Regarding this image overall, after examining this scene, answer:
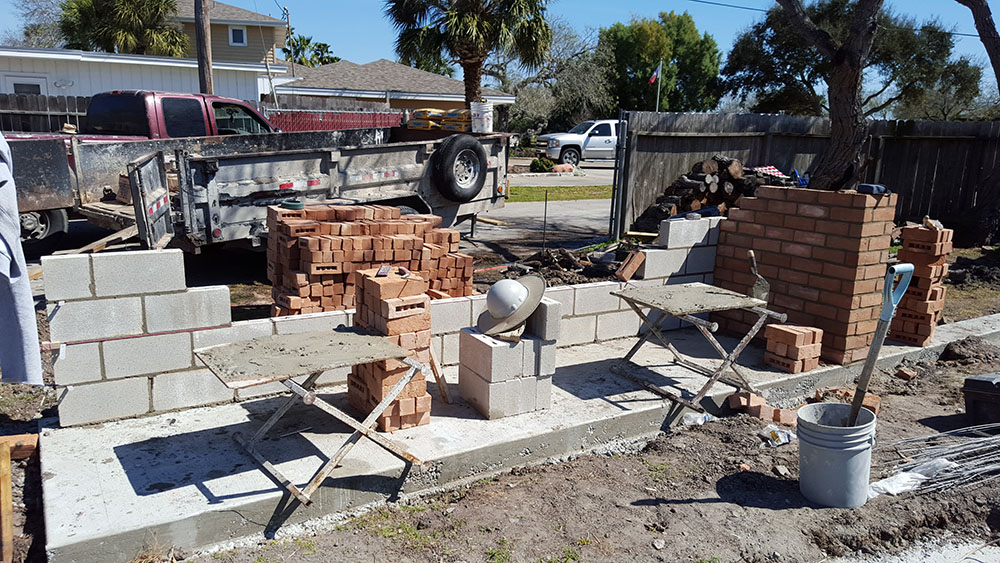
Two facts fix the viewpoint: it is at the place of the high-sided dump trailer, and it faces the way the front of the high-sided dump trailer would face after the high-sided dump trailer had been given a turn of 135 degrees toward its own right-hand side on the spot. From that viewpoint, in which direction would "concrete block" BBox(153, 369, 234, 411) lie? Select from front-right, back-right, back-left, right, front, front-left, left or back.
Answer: front

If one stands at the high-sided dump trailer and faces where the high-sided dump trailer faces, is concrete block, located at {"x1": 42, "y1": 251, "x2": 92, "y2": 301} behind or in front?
behind

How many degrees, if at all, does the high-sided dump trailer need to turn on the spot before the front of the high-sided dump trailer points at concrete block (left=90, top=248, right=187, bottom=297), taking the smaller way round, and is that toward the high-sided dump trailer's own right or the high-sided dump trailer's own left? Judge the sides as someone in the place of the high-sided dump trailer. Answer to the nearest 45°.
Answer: approximately 135° to the high-sided dump trailer's own right

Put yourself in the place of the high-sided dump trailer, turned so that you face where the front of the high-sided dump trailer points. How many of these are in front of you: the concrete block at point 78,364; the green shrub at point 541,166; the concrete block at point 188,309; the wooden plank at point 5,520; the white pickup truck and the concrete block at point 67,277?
2

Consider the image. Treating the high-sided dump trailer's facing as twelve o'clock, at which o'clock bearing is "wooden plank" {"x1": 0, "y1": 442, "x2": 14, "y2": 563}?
The wooden plank is roughly at 5 o'clock from the high-sided dump trailer.

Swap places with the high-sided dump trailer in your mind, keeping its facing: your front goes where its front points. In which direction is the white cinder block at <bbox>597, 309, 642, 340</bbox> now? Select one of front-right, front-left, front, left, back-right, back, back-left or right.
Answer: right

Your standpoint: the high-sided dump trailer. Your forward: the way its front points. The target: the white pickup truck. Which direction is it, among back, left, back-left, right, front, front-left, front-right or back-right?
front

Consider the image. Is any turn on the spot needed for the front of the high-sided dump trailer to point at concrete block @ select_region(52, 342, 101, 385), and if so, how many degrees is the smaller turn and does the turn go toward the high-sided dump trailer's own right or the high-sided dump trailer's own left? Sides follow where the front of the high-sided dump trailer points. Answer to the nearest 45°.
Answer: approximately 135° to the high-sided dump trailer's own right

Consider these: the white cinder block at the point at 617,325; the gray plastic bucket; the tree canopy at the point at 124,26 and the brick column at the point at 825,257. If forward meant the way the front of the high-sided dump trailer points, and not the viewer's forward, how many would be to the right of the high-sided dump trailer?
3

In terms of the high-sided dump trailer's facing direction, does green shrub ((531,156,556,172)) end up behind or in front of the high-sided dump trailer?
in front

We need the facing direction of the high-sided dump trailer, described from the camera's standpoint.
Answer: facing away from the viewer and to the right of the viewer

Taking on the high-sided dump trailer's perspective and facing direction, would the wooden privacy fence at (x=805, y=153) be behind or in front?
in front

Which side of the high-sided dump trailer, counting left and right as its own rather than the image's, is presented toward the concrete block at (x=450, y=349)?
right
